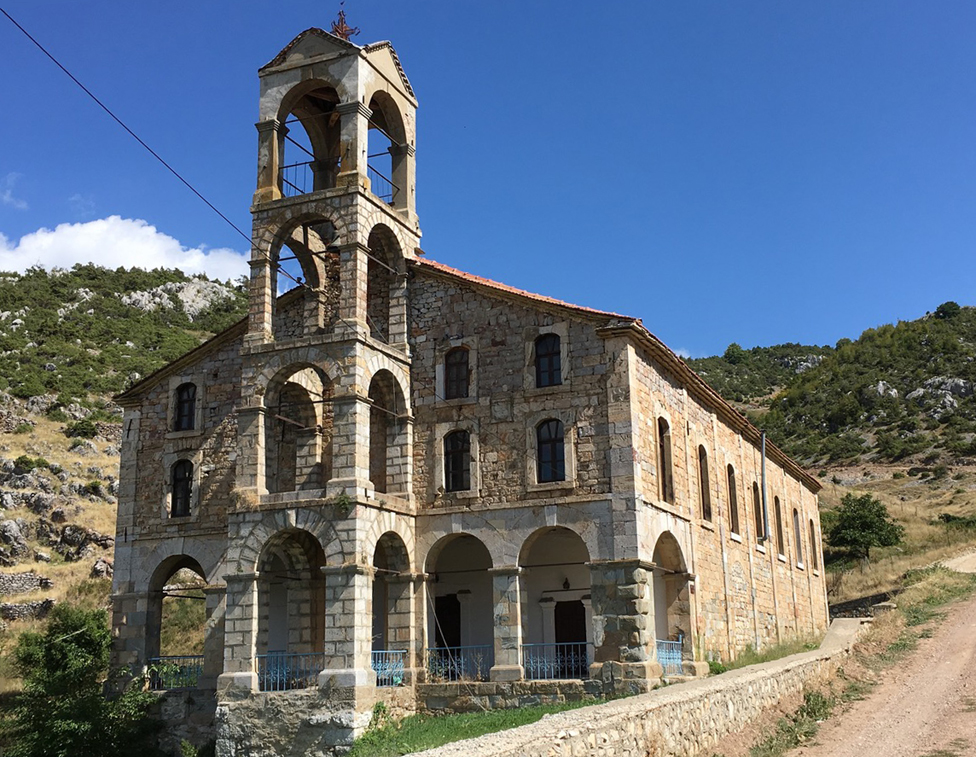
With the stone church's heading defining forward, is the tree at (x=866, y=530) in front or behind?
behind

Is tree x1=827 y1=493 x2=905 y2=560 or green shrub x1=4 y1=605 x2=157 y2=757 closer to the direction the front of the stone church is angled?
the green shrub

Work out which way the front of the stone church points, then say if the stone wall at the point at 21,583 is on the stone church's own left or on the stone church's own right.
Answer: on the stone church's own right

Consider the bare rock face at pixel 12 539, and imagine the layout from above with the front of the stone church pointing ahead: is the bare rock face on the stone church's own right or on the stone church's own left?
on the stone church's own right

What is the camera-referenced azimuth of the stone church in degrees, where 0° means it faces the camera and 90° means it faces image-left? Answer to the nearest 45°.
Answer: approximately 45°

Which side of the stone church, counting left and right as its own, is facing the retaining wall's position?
left

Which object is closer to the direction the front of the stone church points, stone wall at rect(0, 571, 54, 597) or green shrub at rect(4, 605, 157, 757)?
the green shrub
